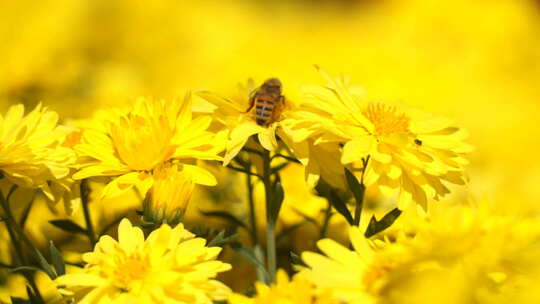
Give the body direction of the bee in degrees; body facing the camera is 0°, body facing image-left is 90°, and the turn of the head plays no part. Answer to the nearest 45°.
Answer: approximately 180°
